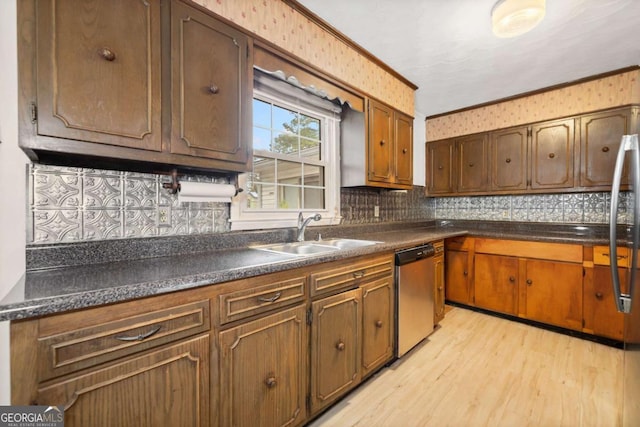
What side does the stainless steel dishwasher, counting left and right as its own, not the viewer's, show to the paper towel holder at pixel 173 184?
right

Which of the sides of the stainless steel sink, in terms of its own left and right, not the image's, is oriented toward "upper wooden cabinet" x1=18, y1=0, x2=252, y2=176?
right

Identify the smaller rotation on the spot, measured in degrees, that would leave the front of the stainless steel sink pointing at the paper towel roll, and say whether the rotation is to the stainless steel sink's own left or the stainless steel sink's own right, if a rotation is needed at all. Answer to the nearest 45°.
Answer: approximately 90° to the stainless steel sink's own right

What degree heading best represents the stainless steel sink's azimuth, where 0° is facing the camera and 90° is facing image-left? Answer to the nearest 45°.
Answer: approximately 315°

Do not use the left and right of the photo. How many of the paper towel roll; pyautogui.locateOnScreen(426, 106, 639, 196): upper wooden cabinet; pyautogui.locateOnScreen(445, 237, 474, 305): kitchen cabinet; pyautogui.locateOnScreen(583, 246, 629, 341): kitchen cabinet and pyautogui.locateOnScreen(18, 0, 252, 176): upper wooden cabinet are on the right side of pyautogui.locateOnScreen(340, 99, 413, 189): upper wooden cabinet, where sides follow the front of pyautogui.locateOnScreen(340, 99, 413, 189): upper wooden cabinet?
2

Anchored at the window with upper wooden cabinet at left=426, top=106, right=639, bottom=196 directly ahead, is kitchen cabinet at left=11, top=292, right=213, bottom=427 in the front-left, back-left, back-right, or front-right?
back-right

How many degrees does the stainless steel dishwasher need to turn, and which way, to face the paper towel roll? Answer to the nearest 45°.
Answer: approximately 90° to its right

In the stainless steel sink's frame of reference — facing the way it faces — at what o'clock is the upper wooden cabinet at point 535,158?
The upper wooden cabinet is roughly at 10 o'clock from the stainless steel sink.

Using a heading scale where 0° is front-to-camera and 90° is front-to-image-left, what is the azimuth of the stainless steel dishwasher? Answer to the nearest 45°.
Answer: approximately 315°
